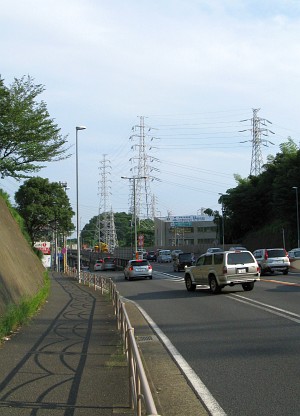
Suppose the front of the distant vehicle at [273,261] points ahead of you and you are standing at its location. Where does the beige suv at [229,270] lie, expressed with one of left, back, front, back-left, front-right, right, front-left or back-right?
back-left

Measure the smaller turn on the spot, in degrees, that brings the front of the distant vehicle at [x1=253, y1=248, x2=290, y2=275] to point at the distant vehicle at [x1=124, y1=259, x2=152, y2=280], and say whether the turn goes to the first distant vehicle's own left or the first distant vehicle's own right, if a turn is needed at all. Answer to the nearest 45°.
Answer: approximately 45° to the first distant vehicle's own left

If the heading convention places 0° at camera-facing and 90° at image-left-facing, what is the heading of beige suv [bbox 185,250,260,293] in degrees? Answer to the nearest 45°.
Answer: approximately 135°

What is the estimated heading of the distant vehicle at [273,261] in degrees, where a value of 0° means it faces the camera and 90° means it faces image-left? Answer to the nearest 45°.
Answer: approximately 135°

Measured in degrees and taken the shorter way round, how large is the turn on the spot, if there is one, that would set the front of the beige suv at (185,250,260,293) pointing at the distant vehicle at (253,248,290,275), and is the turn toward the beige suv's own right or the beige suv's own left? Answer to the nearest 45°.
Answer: approximately 45° to the beige suv's own right

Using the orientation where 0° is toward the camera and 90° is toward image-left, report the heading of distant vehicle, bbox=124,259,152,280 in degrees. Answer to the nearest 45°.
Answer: approximately 180°
